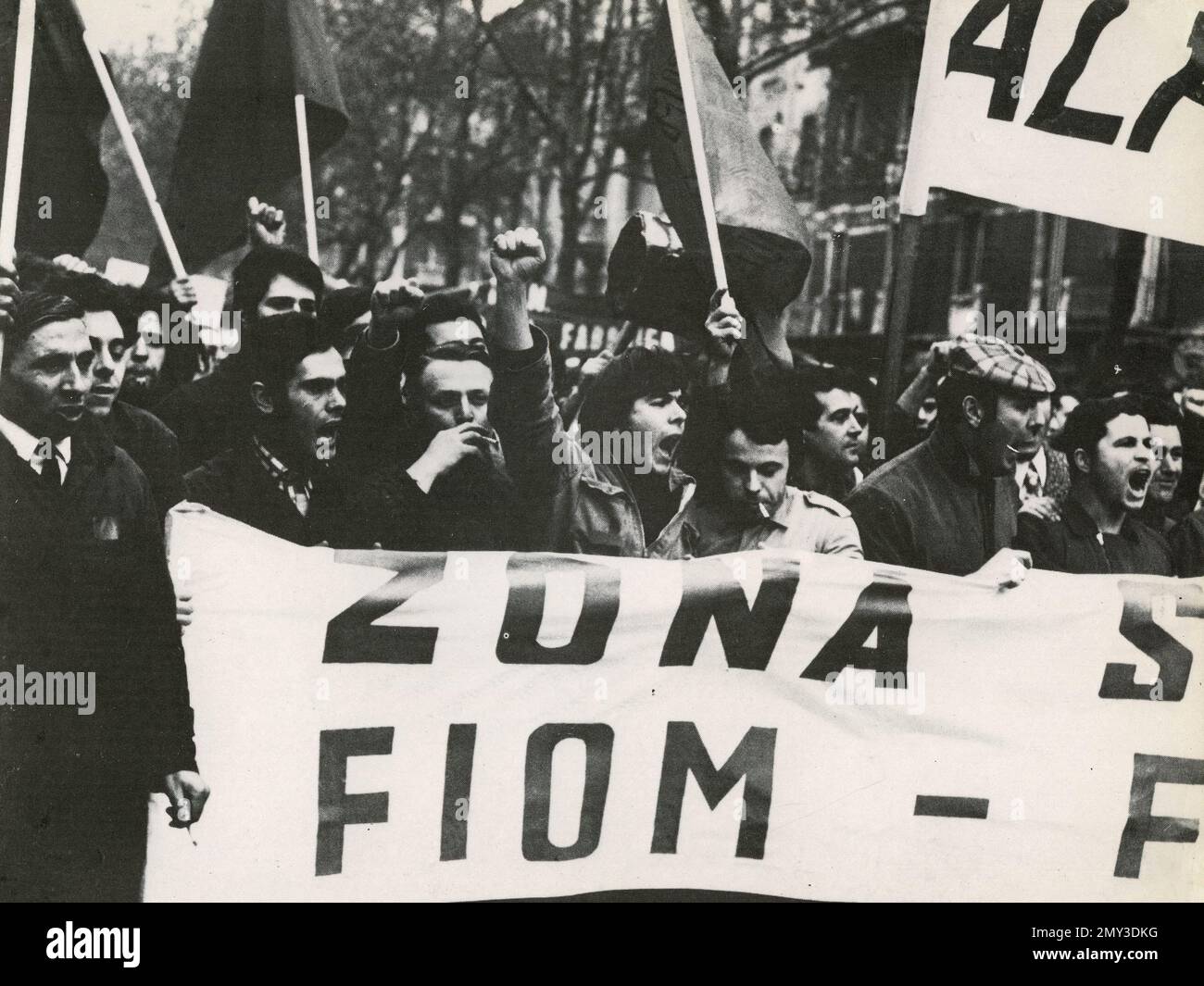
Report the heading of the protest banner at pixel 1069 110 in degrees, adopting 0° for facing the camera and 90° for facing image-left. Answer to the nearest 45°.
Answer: approximately 0°

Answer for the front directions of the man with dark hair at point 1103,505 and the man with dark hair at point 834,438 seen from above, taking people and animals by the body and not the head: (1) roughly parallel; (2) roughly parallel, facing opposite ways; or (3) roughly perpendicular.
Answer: roughly parallel

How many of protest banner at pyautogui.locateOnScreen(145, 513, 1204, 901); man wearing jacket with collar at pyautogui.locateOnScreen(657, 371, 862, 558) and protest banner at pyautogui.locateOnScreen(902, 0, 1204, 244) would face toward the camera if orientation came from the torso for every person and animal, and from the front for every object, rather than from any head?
3

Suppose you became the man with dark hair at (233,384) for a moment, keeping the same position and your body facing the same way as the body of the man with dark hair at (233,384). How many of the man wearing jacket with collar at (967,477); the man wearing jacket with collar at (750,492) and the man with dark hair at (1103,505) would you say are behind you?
0

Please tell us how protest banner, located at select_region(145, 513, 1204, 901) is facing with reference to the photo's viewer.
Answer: facing the viewer

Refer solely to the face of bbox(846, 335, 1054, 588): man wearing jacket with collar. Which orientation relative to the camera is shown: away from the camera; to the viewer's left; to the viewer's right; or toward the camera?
to the viewer's right

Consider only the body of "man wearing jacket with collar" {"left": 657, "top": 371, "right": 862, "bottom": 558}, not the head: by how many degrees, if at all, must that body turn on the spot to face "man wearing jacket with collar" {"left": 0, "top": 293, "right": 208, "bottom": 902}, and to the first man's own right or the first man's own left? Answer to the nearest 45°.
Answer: approximately 90° to the first man's own right

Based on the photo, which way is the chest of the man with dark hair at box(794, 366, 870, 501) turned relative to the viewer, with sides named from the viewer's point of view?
facing the viewer and to the right of the viewer

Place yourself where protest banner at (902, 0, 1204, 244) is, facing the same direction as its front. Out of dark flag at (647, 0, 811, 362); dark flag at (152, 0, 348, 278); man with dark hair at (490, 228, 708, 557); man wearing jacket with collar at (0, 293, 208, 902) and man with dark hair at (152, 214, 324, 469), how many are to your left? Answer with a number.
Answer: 0

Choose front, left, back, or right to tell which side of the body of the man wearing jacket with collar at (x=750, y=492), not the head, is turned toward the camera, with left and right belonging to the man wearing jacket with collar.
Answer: front

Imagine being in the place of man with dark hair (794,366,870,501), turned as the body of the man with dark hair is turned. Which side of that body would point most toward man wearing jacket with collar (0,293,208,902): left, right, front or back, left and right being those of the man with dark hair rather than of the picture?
right
